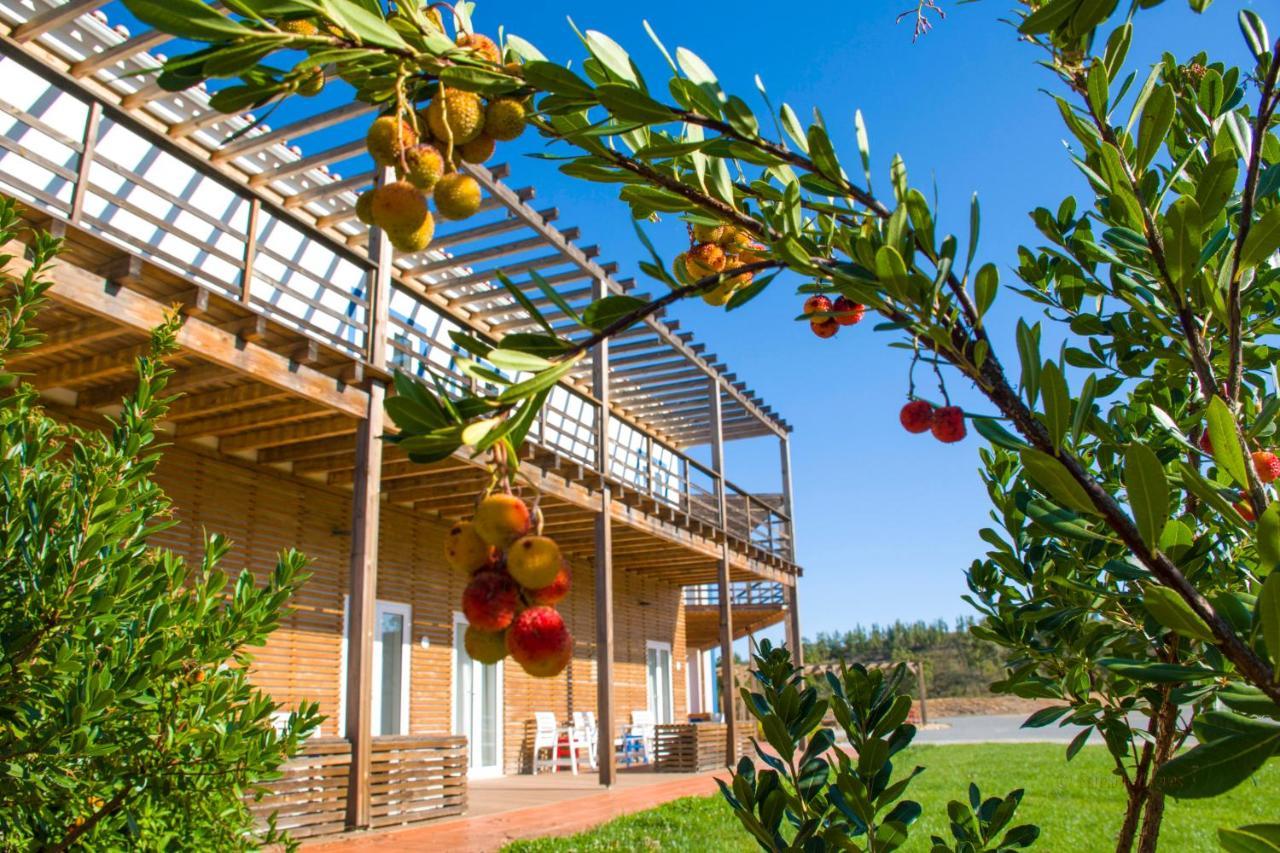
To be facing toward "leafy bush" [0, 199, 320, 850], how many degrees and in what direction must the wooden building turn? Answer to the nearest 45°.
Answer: approximately 45° to its right

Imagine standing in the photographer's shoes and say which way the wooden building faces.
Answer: facing the viewer and to the right of the viewer

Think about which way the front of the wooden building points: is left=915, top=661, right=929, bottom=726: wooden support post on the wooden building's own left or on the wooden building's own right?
on the wooden building's own left

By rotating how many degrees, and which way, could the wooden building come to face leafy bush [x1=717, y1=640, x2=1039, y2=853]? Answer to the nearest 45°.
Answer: approximately 45° to its right

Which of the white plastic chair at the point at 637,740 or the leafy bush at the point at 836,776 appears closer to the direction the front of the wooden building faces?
the leafy bush
